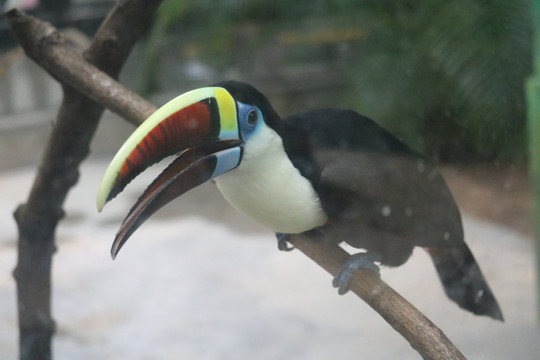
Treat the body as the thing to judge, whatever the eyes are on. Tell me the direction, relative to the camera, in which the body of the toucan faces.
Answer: to the viewer's left

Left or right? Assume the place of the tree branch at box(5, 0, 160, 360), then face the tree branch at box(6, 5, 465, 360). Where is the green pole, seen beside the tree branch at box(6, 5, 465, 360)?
left

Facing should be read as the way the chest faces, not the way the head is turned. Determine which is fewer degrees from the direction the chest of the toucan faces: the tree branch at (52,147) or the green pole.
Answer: the tree branch
